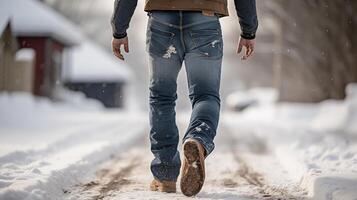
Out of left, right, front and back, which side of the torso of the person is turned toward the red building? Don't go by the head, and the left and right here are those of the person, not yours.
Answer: front

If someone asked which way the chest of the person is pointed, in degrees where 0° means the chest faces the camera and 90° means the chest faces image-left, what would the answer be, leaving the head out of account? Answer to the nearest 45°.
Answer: approximately 180°
